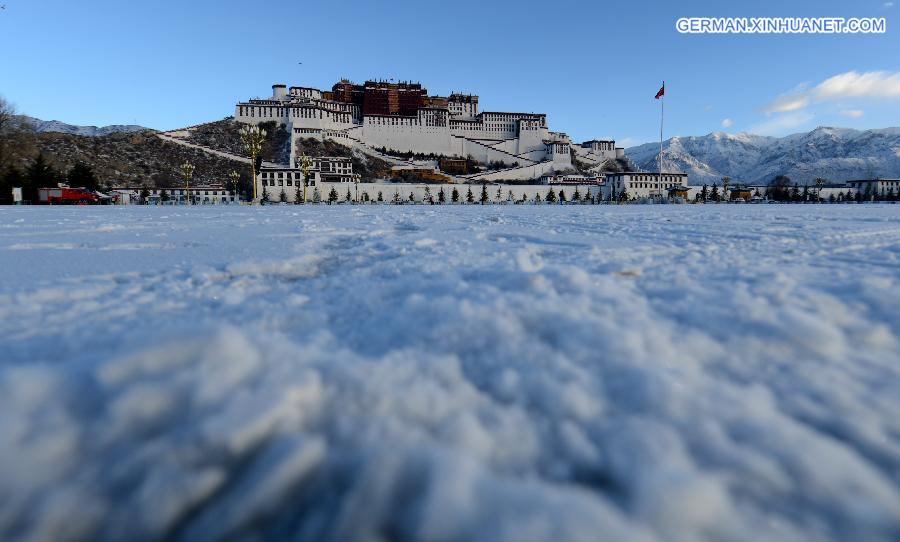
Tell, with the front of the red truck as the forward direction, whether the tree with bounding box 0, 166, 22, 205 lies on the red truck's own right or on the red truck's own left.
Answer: on the red truck's own left
